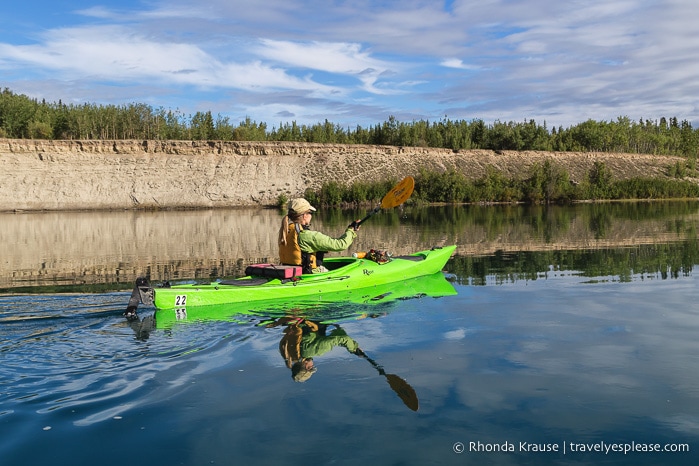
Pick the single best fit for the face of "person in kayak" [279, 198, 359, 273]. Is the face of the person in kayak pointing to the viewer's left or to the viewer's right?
to the viewer's right

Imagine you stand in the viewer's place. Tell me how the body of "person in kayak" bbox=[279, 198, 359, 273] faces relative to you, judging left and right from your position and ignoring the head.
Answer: facing away from the viewer and to the right of the viewer

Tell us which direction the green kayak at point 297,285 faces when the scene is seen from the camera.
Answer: facing away from the viewer and to the right of the viewer
